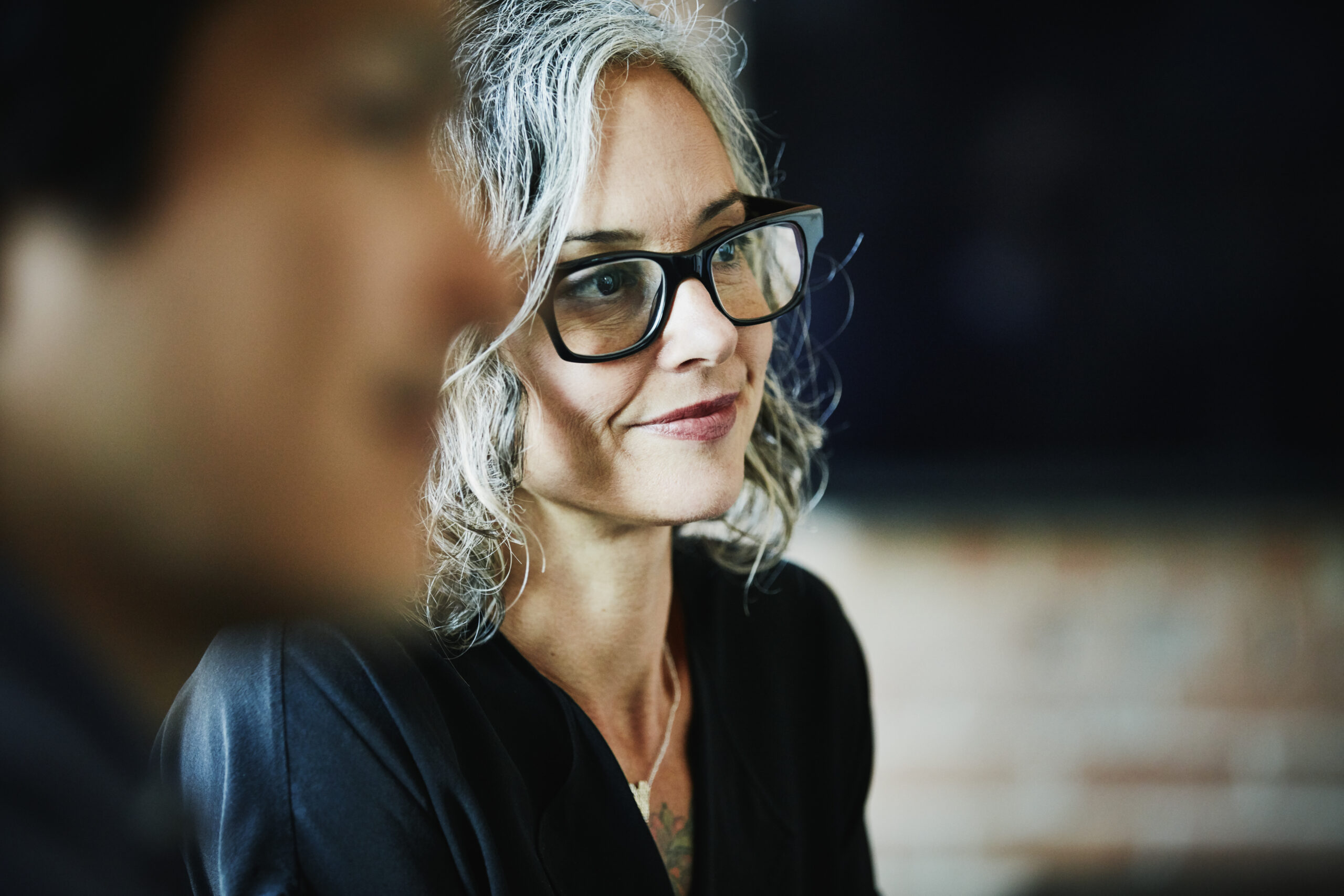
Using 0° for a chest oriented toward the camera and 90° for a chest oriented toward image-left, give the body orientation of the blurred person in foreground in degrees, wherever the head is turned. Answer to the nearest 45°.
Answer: approximately 270°

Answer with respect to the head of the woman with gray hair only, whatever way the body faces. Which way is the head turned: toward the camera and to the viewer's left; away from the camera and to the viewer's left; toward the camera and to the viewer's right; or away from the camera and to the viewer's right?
toward the camera and to the viewer's right

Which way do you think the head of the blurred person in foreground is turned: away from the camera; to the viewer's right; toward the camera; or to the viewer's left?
to the viewer's right

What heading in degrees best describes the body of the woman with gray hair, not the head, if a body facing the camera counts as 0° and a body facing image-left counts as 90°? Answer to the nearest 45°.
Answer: approximately 315°

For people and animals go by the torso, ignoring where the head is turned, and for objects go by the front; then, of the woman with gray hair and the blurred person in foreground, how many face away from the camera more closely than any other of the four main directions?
0
